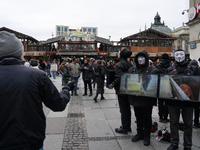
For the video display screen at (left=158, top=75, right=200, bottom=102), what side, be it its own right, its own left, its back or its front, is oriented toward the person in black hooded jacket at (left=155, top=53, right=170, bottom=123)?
back

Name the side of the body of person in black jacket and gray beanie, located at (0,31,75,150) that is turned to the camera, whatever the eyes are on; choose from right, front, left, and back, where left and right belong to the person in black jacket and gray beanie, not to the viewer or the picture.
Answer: back

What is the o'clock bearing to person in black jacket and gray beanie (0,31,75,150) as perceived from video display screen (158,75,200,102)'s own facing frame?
The person in black jacket and gray beanie is roughly at 1 o'clock from the video display screen.

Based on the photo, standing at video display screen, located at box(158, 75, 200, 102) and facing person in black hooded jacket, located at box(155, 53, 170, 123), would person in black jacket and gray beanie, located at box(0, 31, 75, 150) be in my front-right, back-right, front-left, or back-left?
back-left

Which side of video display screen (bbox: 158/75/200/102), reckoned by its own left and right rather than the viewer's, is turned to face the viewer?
front

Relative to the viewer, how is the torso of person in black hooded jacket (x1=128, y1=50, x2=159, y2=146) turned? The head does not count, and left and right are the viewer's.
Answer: facing the viewer

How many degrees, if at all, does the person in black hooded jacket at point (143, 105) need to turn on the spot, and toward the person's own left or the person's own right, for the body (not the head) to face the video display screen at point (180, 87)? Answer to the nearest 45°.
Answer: approximately 45° to the person's own left
